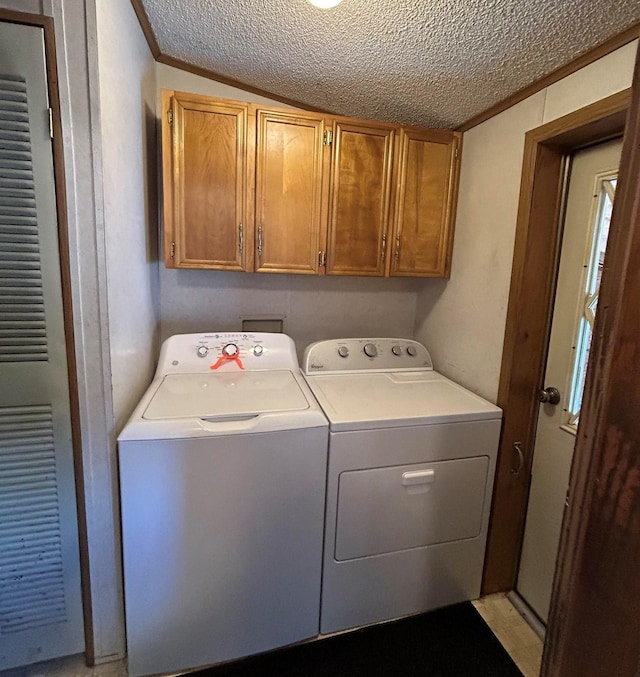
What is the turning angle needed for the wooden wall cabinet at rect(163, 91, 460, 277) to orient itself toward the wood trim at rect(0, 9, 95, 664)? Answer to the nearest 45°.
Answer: approximately 45° to its right

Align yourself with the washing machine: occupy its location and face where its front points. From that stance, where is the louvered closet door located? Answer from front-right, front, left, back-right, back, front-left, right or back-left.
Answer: right

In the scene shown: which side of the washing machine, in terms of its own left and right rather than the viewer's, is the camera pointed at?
front

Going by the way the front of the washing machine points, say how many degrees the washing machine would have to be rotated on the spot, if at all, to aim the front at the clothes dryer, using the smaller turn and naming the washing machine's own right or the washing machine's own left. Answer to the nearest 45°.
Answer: approximately 90° to the washing machine's own left

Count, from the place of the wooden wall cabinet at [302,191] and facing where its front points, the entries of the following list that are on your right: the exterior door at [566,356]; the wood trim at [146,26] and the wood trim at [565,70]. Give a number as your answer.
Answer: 1

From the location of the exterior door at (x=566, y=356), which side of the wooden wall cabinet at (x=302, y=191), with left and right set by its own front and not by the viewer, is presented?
left

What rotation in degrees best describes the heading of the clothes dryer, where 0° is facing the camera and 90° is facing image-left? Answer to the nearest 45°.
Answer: approximately 315°

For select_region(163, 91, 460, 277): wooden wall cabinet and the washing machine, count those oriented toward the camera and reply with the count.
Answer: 2

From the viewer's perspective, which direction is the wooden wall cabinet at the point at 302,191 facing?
toward the camera
